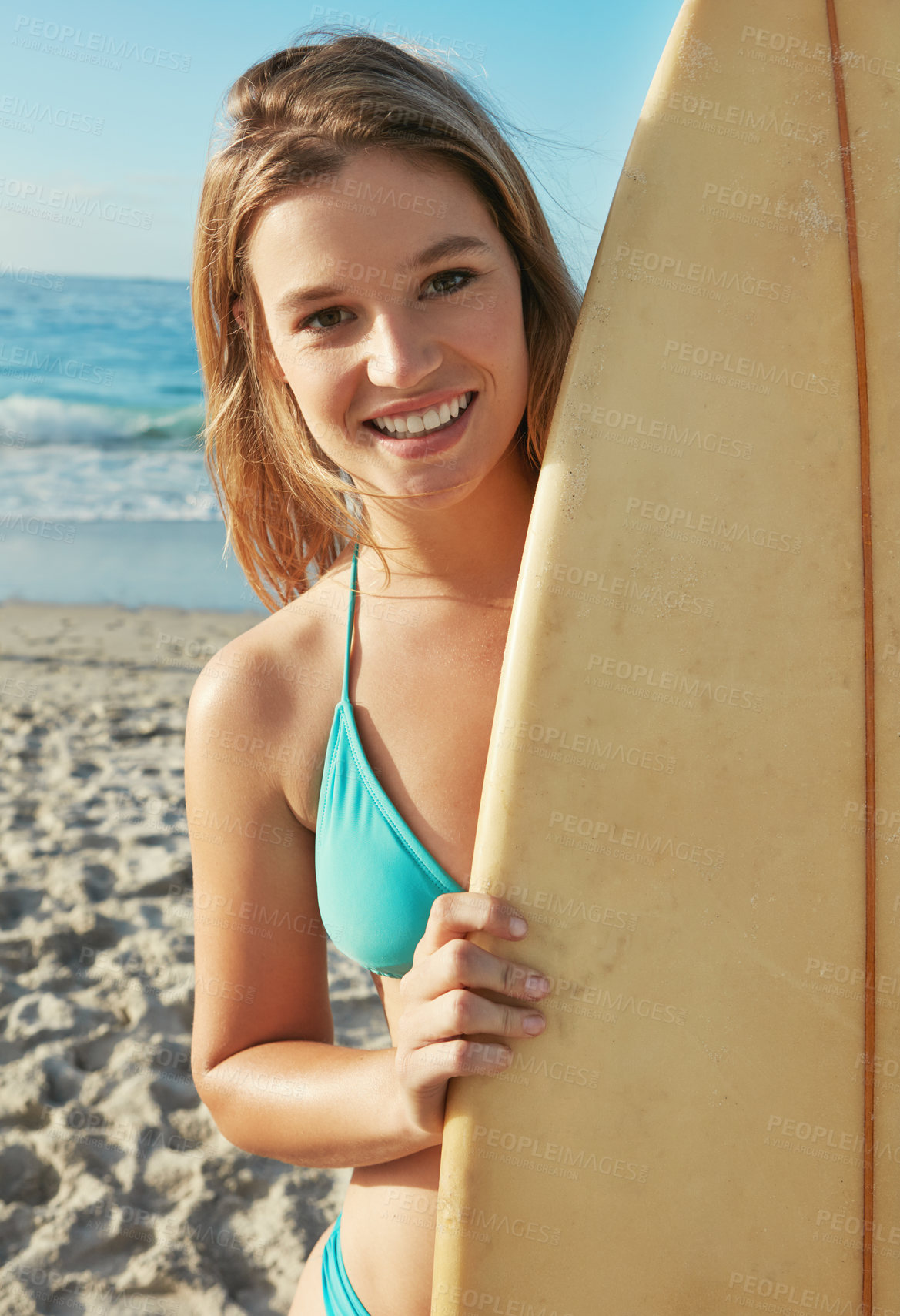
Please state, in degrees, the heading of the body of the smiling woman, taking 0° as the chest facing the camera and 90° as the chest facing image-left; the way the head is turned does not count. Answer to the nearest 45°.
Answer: approximately 0°
